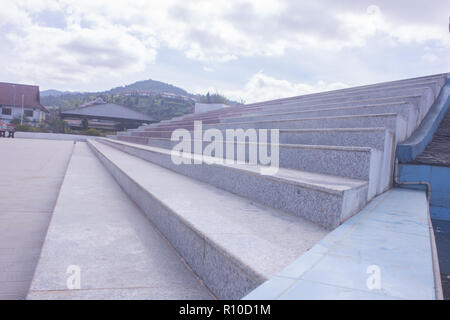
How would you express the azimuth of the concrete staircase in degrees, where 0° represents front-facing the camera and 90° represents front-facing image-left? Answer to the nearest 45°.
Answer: approximately 45°

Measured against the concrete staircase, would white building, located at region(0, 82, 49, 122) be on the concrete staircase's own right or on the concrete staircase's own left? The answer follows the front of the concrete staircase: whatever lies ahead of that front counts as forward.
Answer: on the concrete staircase's own right
